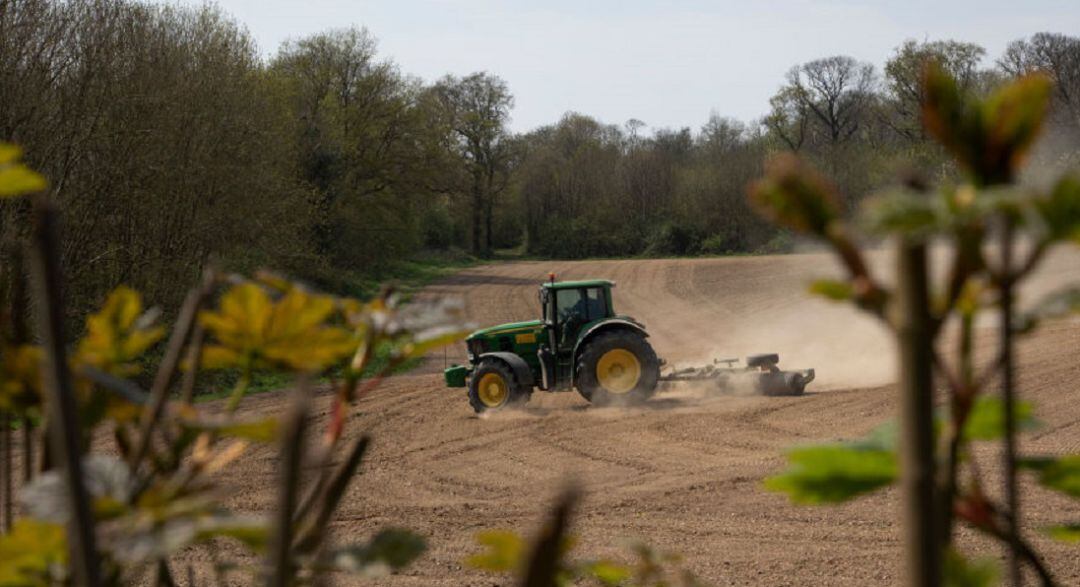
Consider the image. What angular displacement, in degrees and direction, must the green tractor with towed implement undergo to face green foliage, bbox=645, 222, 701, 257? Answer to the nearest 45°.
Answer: approximately 90° to its right

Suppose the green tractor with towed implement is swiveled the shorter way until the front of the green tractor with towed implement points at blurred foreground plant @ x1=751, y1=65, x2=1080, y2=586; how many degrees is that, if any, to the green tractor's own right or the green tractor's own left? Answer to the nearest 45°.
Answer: approximately 90° to the green tractor's own left

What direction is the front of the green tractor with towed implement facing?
to the viewer's left

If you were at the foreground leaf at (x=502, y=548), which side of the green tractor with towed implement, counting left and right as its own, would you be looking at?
left

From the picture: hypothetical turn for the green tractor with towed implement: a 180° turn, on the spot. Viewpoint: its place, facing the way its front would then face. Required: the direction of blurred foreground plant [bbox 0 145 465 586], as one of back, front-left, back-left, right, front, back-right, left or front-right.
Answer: right

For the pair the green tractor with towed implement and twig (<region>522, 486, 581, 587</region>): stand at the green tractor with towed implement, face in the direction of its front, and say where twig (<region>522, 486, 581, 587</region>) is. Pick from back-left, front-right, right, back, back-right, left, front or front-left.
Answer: left

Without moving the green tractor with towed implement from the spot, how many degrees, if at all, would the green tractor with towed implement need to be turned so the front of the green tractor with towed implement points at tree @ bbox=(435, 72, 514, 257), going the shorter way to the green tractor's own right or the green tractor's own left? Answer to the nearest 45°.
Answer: approximately 90° to the green tractor's own right

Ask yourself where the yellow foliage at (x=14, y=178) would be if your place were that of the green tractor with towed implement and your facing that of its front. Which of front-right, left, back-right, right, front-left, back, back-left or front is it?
left

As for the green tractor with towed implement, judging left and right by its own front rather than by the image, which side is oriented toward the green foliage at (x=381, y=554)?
left

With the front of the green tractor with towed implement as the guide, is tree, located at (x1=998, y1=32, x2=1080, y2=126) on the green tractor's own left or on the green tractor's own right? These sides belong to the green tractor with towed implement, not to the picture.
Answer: on the green tractor's own right

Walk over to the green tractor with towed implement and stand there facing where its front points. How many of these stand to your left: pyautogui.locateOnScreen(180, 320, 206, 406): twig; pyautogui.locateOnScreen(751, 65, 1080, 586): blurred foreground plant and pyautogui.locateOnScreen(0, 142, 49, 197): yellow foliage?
3

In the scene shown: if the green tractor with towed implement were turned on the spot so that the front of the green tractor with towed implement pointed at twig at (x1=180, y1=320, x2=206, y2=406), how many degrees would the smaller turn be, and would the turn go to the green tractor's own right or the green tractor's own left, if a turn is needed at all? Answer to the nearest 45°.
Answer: approximately 90° to the green tractor's own left
